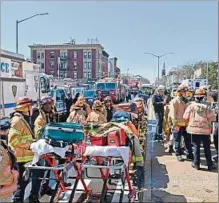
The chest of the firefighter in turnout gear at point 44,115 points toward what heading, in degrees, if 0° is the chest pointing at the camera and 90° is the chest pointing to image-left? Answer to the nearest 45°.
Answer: approximately 315°

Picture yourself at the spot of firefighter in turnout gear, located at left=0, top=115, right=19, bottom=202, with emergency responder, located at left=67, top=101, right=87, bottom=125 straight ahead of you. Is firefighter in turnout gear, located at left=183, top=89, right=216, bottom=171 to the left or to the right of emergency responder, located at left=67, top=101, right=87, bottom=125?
right

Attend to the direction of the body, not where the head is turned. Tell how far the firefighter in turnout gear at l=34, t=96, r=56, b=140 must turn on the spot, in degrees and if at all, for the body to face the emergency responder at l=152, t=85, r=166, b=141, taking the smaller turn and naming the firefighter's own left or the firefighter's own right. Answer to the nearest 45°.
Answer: approximately 90° to the firefighter's own left

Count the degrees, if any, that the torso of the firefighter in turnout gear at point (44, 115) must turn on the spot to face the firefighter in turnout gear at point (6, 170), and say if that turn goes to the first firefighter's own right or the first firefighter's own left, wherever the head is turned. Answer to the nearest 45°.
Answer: approximately 45° to the first firefighter's own right

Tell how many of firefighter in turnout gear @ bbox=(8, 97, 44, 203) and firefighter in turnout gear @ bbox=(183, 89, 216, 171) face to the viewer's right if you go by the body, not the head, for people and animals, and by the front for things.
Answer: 1

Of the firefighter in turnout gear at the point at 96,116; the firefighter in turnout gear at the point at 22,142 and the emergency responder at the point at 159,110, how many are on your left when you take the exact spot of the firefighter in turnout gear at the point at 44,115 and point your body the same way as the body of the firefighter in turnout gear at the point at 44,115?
2

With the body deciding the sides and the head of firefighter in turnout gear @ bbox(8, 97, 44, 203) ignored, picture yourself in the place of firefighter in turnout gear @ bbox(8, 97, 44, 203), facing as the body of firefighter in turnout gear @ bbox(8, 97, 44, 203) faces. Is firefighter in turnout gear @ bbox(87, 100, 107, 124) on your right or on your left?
on your left

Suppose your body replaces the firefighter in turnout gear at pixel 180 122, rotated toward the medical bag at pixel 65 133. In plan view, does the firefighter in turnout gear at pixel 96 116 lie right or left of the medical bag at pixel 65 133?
right

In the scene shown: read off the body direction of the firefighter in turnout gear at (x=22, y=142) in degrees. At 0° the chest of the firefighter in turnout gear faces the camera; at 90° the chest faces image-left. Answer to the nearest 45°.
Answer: approximately 270°
